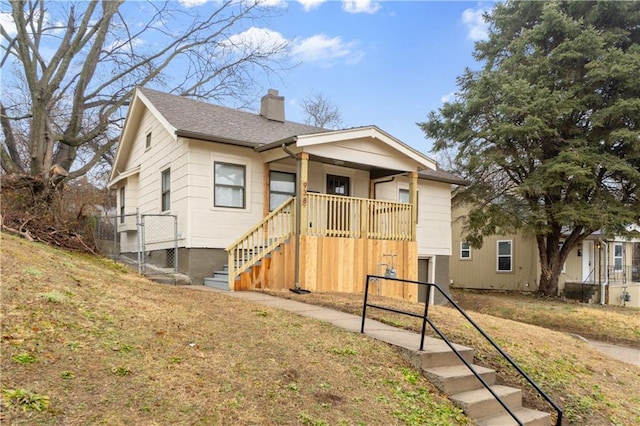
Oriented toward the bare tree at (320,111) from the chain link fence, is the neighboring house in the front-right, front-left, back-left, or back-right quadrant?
front-right

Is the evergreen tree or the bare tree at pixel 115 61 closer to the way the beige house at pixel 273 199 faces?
the evergreen tree

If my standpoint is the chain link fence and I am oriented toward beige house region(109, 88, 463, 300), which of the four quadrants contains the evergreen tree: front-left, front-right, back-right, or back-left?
front-left

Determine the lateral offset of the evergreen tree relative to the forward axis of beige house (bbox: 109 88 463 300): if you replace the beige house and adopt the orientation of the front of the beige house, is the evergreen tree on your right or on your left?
on your left

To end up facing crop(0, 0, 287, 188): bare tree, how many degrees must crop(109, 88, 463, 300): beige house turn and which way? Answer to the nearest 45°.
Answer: approximately 180°

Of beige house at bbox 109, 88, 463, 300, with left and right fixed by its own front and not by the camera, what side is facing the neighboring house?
left

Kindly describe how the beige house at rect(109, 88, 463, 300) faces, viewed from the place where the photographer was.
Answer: facing the viewer and to the right of the viewer

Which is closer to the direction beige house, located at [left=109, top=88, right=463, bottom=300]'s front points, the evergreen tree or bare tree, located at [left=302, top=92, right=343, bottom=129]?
the evergreen tree

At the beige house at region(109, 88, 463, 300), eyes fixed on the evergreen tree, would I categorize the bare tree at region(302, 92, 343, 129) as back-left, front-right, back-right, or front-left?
front-left

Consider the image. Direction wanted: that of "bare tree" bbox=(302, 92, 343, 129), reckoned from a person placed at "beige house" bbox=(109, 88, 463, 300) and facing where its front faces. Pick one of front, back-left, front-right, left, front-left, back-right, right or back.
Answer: back-left
